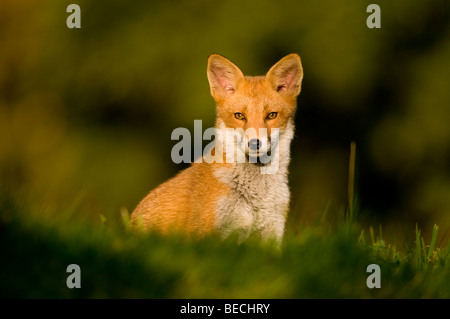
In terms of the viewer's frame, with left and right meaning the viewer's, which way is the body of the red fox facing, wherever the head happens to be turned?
facing the viewer and to the right of the viewer
